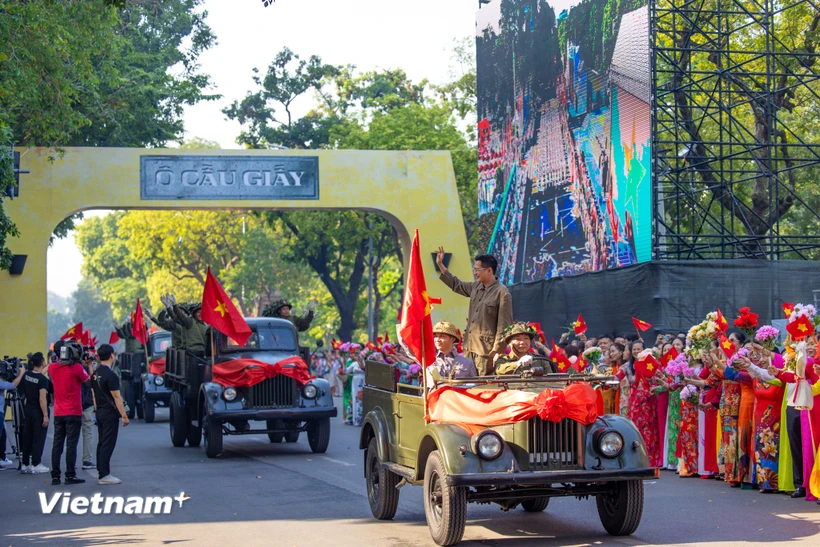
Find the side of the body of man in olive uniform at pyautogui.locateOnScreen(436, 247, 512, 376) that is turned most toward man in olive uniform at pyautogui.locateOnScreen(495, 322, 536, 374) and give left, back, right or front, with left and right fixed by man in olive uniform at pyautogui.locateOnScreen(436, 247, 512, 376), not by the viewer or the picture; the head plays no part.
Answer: left

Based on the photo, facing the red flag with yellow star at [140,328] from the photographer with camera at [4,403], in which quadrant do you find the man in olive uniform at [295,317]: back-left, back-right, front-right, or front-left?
front-right

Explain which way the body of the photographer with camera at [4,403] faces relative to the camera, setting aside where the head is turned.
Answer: to the viewer's right

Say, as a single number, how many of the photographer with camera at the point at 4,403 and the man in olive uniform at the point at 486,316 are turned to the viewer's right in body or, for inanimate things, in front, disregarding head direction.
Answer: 1

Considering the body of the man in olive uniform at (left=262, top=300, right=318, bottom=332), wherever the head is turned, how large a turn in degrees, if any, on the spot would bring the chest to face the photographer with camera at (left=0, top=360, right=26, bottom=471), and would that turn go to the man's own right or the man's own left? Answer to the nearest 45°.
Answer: approximately 90° to the man's own right

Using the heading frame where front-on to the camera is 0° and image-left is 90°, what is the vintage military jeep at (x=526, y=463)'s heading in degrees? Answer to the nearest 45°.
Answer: approximately 315°

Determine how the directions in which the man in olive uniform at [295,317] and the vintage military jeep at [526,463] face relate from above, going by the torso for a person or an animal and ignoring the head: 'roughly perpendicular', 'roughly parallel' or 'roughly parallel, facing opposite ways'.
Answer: roughly parallel

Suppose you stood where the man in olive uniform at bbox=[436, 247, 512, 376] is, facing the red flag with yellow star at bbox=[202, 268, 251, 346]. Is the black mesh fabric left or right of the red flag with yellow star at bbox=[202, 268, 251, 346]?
right

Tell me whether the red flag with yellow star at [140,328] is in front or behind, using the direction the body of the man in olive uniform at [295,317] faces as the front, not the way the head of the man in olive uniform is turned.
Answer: behind

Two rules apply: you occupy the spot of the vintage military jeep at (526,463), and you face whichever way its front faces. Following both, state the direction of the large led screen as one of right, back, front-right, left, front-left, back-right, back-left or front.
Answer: back-left

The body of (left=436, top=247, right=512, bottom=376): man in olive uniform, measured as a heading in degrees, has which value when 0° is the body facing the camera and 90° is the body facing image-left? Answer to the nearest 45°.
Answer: approximately 45°

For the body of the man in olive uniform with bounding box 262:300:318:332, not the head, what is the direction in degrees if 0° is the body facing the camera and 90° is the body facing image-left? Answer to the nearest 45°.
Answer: approximately 315°

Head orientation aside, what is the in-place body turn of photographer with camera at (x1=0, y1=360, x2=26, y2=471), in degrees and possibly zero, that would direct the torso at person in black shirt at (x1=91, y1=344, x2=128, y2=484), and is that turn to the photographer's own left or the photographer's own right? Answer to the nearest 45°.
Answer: approximately 90° to the photographer's own right

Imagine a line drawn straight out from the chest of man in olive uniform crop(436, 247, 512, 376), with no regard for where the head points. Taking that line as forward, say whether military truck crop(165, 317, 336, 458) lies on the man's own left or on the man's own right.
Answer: on the man's own right
